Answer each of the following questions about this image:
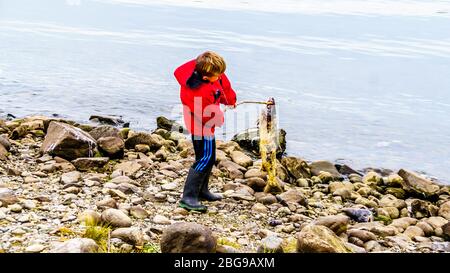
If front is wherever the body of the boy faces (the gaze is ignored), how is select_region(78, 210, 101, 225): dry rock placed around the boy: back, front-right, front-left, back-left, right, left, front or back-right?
back-right

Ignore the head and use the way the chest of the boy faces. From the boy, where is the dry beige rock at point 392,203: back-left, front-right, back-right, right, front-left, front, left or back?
front-left

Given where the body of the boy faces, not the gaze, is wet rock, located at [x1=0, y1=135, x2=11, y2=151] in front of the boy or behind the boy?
behind

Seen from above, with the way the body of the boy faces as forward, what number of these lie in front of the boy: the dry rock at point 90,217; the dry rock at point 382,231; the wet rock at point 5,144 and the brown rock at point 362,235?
2

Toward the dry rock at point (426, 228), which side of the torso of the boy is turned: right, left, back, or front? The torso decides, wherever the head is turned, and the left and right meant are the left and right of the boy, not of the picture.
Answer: front

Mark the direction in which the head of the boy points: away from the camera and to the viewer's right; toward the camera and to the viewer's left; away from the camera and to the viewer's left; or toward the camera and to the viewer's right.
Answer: toward the camera and to the viewer's right

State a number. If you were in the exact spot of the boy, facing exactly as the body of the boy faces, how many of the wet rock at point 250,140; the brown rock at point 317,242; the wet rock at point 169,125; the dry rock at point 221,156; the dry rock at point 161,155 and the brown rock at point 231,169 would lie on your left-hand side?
5

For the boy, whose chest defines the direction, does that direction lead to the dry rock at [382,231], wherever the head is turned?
yes

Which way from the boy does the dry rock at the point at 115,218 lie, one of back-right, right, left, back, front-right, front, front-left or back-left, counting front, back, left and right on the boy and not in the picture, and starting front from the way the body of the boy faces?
back-right

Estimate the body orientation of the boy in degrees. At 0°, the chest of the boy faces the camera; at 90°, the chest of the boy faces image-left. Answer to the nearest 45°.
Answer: approximately 270°

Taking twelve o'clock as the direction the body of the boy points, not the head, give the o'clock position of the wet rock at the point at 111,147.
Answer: The wet rock is roughly at 8 o'clock from the boy.

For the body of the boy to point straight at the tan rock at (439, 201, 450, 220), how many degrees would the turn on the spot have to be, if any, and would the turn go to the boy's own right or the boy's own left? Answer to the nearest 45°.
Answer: approximately 45° to the boy's own left

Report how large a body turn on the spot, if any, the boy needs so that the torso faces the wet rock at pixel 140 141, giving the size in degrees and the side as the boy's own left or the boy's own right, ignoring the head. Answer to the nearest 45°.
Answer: approximately 90° to the boy's own left

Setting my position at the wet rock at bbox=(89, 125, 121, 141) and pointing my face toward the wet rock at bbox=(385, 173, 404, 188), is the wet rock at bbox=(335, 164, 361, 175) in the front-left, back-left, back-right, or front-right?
front-left

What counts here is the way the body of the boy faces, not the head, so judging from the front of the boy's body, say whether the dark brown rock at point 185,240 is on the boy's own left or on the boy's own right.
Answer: on the boy's own right
